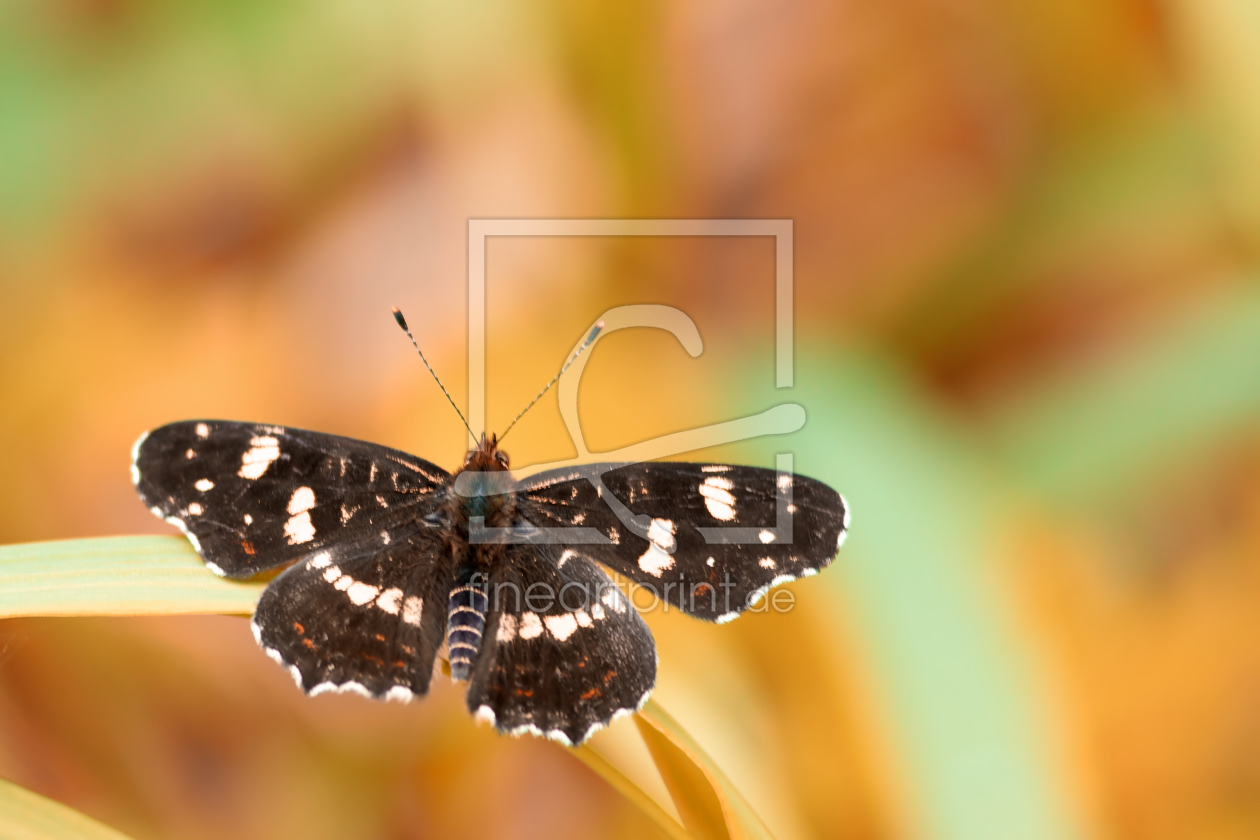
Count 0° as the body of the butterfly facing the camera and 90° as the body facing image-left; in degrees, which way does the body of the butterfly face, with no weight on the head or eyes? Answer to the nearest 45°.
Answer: approximately 180°

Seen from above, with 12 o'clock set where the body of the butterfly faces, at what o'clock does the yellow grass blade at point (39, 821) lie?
The yellow grass blade is roughly at 8 o'clock from the butterfly.

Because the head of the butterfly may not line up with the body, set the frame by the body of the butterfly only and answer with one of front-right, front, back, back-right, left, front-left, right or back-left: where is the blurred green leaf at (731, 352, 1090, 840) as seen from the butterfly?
right

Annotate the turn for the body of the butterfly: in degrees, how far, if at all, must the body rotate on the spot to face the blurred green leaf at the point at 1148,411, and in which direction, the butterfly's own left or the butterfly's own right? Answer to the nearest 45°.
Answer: approximately 90° to the butterfly's own right
